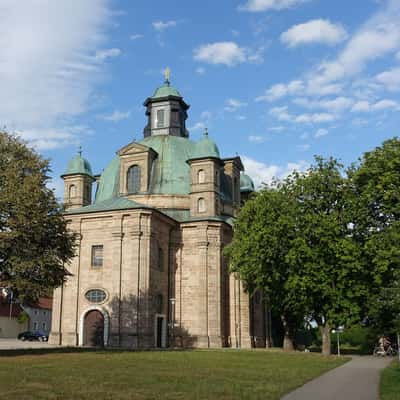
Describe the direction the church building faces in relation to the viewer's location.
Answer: facing the viewer and to the left of the viewer

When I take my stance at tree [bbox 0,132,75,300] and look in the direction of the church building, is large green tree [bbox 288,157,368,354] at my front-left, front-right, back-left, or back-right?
front-right

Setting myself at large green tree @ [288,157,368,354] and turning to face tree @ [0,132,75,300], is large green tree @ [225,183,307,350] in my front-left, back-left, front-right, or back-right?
front-right

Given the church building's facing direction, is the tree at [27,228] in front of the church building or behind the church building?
in front

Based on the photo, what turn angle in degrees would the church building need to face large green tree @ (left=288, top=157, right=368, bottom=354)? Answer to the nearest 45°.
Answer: approximately 90° to its left

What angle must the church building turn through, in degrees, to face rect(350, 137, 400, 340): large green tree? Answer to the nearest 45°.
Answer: approximately 90° to its left

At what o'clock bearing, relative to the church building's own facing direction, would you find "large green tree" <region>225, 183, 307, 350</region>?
The large green tree is roughly at 9 o'clock from the church building.
